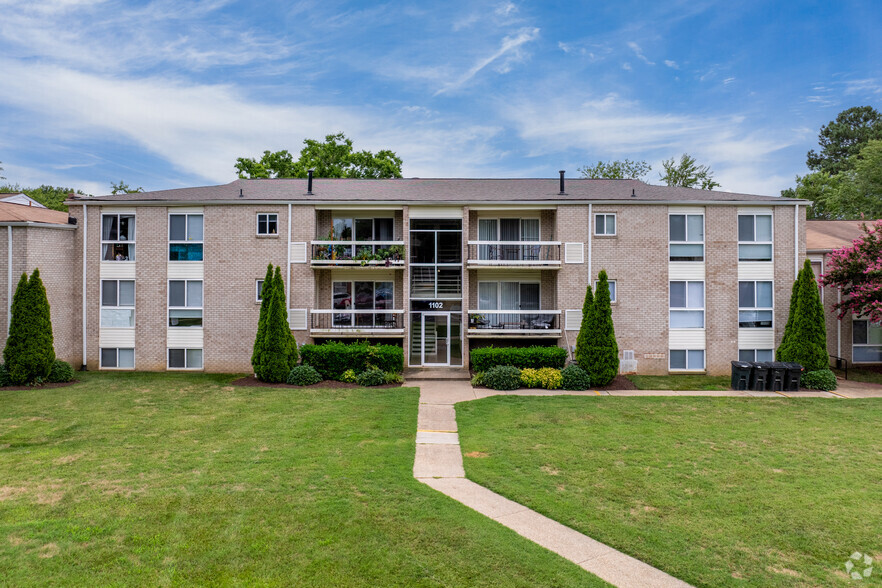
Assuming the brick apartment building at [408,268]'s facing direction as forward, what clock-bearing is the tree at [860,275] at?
The tree is roughly at 9 o'clock from the brick apartment building.

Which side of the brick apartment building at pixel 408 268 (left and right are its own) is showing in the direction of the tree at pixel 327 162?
back

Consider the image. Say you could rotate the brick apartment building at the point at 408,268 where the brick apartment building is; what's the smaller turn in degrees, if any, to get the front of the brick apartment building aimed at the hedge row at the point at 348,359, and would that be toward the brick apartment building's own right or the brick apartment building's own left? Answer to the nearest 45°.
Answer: approximately 45° to the brick apartment building's own right

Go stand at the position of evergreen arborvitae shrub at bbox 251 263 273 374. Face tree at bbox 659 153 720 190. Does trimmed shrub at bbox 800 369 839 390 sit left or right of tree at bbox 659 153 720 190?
right

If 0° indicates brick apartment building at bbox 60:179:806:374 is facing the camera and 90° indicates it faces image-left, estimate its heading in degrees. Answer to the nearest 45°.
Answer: approximately 0°

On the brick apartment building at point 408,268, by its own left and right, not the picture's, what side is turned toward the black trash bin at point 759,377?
left

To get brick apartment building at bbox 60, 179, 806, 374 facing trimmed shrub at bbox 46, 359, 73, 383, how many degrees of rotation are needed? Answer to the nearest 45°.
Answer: approximately 90° to its right

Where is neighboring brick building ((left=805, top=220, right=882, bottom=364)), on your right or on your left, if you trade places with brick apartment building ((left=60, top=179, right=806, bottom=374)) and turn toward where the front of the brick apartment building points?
on your left

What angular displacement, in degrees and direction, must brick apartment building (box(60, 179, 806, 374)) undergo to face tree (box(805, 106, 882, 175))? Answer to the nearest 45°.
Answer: approximately 135° to its left

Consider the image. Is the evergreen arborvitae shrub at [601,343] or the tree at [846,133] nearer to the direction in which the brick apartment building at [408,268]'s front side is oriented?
the evergreen arborvitae shrub
